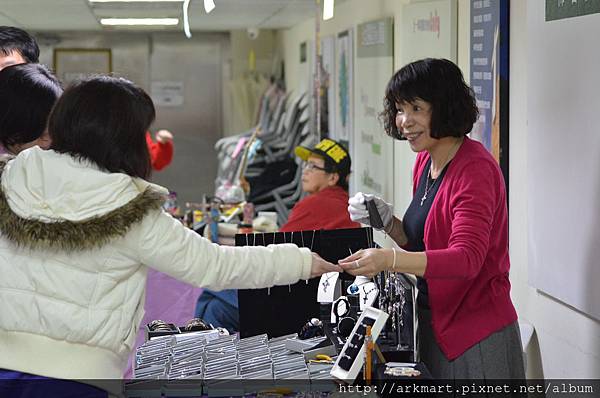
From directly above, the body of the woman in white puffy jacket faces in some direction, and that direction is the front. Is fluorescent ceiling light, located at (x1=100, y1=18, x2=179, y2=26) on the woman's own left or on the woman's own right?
on the woman's own left

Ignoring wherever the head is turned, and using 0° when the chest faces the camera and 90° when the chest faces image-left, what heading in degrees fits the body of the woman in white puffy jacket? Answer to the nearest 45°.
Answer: approximately 225°

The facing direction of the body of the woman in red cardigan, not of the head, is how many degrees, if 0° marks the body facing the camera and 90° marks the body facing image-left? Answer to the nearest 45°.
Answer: approximately 45°

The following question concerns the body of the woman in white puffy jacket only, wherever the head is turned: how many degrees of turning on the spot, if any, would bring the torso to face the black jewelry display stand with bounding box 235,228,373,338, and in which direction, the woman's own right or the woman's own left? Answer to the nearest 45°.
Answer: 0° — they already face it

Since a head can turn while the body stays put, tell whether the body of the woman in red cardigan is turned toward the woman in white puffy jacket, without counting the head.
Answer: yes
